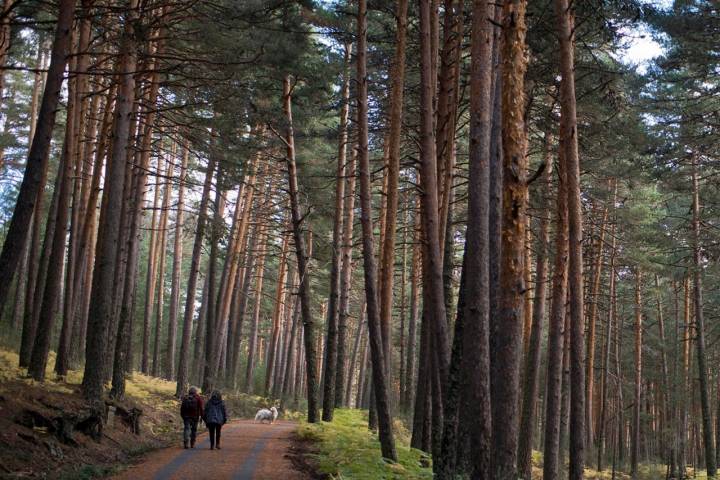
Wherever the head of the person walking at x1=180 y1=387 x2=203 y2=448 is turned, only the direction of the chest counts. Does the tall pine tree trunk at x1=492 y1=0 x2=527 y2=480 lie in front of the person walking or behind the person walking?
behind

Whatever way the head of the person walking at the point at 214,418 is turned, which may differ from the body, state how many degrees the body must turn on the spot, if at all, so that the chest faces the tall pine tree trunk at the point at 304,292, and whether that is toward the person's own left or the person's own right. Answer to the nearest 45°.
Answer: approximately 45° to the person's own right

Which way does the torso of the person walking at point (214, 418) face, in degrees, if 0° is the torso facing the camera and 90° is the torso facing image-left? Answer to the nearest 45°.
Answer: approximately 180°

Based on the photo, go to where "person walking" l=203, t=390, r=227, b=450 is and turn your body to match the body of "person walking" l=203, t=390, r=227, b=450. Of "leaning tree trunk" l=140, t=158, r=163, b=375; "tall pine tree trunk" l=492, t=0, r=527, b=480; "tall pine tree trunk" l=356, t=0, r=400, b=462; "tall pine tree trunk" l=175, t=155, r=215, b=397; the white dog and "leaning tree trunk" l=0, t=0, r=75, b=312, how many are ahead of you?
3

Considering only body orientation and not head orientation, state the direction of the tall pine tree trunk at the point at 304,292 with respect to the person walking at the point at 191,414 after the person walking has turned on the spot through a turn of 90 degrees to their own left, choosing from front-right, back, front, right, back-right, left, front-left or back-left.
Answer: back-right

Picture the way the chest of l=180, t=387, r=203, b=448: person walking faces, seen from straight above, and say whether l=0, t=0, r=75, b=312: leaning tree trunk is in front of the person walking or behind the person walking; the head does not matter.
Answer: behind

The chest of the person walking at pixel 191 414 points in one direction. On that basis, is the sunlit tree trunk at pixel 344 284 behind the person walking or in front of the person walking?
in front

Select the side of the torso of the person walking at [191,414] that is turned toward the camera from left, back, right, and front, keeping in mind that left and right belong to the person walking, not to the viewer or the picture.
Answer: back

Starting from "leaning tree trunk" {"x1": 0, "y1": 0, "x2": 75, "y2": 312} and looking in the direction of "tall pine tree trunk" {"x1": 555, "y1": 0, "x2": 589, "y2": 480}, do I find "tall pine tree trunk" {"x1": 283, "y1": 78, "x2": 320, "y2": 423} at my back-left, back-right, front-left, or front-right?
front-left

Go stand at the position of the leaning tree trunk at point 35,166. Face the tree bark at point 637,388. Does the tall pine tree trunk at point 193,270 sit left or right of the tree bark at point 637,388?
left

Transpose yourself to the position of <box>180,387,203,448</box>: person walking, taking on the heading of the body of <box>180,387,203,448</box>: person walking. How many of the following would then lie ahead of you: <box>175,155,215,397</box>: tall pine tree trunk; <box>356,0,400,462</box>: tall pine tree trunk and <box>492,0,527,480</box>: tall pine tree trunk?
1

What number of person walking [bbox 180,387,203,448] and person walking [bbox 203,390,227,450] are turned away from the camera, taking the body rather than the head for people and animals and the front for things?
2

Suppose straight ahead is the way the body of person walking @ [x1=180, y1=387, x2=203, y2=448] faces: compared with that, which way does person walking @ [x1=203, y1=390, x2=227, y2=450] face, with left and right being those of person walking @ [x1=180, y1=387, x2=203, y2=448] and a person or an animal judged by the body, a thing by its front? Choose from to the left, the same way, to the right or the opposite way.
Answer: the same way

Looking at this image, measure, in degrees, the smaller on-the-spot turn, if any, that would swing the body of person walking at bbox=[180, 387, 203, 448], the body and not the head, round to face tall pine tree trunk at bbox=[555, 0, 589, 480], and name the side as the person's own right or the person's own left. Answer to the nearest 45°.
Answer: approximately 135° to the person's own right

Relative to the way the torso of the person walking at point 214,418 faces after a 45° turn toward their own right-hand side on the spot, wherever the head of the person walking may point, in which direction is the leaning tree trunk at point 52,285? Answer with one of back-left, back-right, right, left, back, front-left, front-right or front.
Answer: back-left

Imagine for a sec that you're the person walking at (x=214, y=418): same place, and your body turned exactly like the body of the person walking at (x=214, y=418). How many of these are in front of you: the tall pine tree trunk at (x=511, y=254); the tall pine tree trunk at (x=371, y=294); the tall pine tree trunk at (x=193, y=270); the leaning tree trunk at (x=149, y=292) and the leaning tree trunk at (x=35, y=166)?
2
